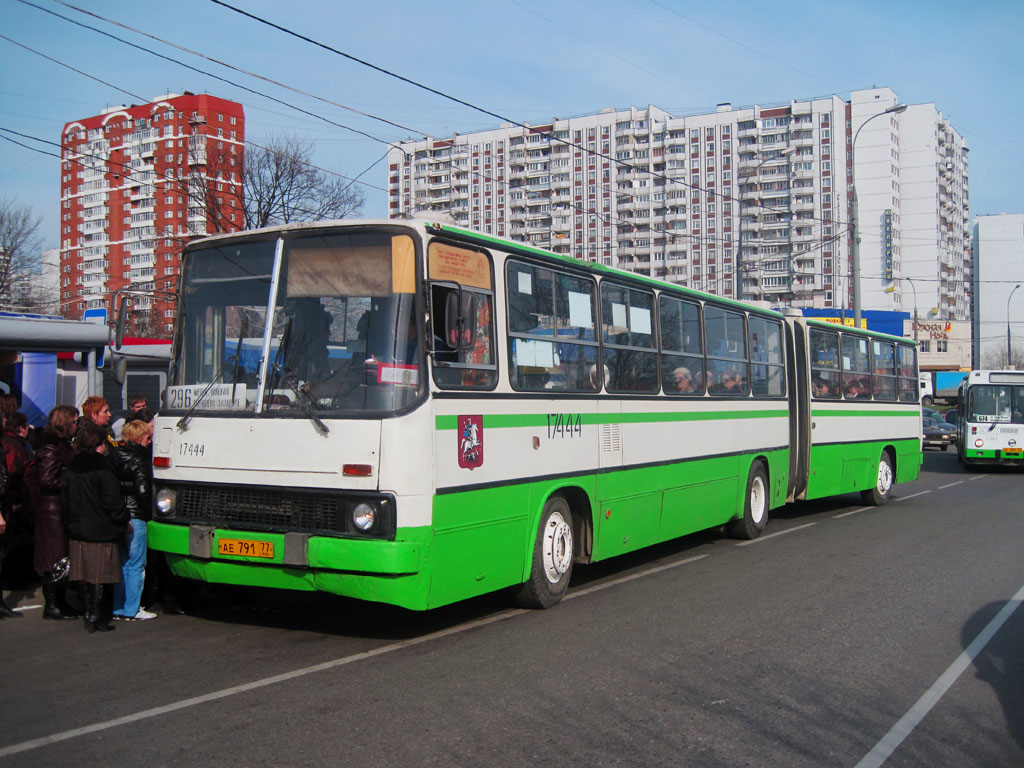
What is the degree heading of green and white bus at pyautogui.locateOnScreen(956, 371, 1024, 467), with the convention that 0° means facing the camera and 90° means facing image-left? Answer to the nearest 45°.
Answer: approximately 0°

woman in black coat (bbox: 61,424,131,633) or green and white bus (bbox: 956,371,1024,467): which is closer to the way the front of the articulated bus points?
the woman in black coat

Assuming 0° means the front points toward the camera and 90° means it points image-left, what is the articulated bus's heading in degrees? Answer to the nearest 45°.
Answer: approximately 45°

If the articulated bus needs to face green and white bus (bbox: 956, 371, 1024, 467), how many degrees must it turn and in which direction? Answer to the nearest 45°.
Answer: approximately 180°

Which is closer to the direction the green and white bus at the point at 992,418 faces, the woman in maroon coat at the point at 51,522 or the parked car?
the woman in maroon coat

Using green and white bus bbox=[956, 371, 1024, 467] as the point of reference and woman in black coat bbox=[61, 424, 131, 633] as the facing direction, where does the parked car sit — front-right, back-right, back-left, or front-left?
back-right

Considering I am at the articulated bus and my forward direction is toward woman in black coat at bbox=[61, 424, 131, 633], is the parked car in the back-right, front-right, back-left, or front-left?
back-right
